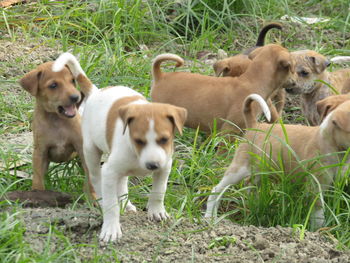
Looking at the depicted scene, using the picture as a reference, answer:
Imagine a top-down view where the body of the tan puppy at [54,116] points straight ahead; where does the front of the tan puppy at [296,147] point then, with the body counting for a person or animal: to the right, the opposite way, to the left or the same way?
to the left

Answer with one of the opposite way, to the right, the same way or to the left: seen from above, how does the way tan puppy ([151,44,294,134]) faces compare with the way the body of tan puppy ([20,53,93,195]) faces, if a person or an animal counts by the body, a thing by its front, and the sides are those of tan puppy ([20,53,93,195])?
to the left

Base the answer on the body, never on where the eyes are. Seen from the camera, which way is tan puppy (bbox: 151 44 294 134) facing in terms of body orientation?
to the viewer's right

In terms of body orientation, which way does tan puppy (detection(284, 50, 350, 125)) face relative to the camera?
to the viewer's left

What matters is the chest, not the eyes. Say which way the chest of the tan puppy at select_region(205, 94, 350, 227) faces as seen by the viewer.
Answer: to the viewer's right

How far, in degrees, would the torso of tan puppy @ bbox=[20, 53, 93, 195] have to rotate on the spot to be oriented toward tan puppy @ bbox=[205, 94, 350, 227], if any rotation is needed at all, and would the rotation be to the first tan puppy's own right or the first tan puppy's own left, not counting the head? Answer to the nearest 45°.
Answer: approximately 90° to the first tan puppy's own left

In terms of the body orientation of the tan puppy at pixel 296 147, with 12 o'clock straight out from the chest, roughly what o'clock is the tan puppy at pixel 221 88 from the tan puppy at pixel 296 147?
the tan puppy at pixel 221 88 is roughly at 8 o'clock from the tan puppy at pixel 296 147.

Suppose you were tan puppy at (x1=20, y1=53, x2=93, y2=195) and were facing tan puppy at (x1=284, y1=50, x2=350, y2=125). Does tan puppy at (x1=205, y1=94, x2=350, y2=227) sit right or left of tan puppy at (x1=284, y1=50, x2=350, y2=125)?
right
